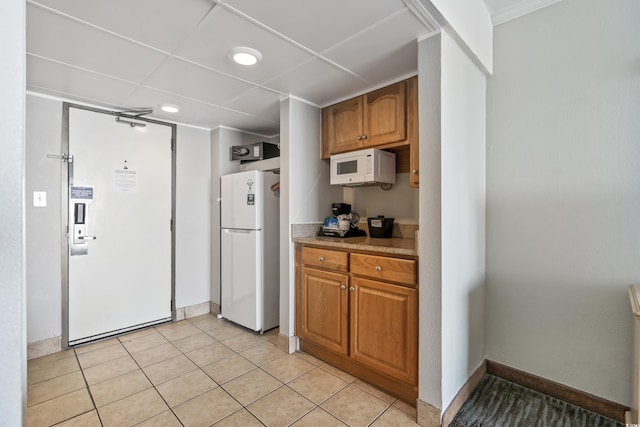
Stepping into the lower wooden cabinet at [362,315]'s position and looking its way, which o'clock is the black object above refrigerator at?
The black object above refrigerator is roughly at 3 o'clock from the lower wooden cabinet.

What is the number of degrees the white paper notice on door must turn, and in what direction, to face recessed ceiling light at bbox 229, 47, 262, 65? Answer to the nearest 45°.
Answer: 0° — it already faces it

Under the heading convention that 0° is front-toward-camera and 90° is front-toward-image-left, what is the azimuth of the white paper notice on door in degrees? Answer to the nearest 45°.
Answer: approximately 0°

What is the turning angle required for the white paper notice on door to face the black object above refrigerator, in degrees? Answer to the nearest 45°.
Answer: approximately 90° to its left

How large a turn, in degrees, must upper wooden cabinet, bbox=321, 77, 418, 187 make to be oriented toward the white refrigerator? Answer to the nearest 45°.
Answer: approximately 45° to its right

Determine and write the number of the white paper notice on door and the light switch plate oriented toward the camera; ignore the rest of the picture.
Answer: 2

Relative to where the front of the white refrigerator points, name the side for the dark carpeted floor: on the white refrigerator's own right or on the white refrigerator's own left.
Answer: on the white refrigerator's own left

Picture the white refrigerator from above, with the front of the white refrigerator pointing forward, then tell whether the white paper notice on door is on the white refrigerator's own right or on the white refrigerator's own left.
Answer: on the white refrigerator's own right

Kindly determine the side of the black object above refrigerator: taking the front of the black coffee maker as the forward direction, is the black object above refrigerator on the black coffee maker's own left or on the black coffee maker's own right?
on the black coffee maker's own right

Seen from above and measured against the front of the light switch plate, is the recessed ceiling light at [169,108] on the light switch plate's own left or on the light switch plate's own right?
on the light switch plate's own left

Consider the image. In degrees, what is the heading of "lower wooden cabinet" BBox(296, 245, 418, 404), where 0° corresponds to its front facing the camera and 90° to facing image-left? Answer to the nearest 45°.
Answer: approximately 45°
